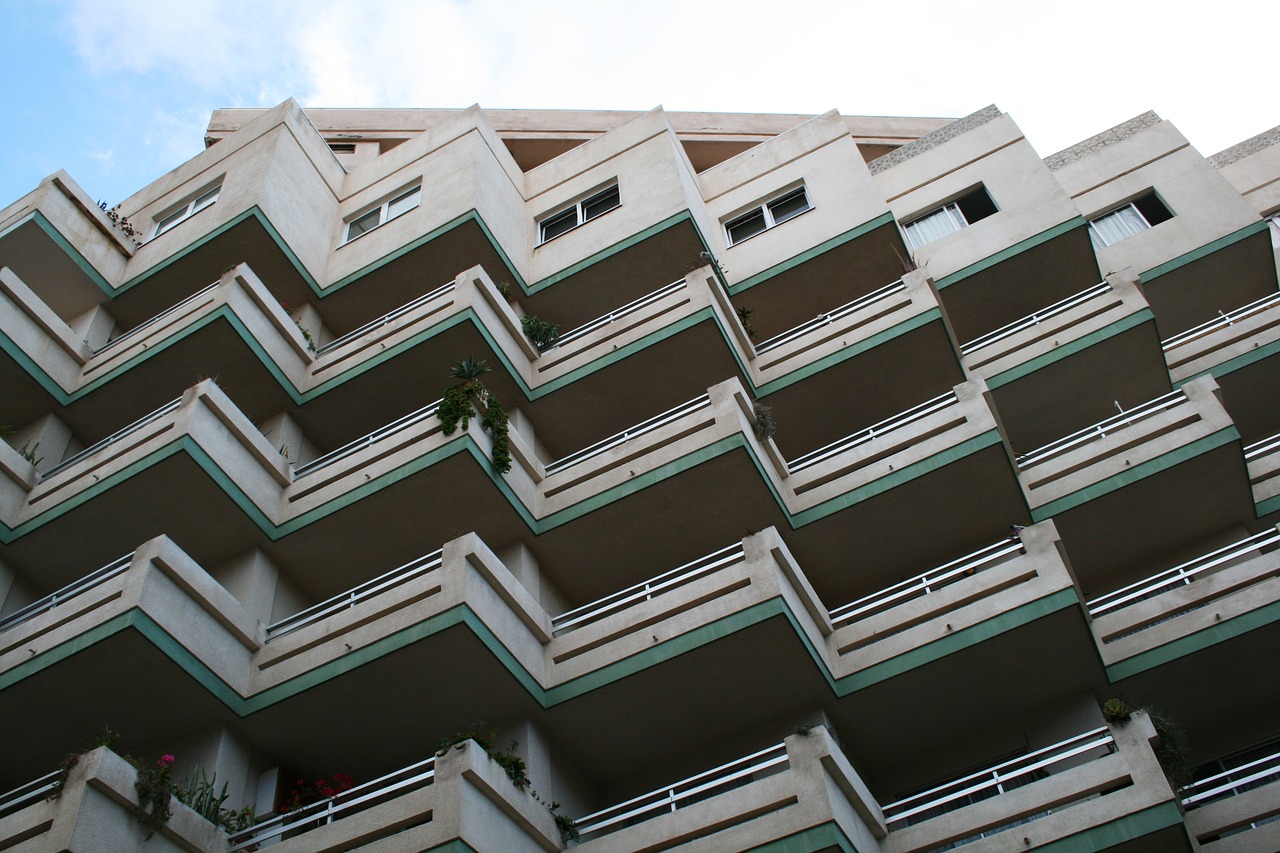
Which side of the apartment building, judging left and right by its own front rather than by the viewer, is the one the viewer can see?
front
